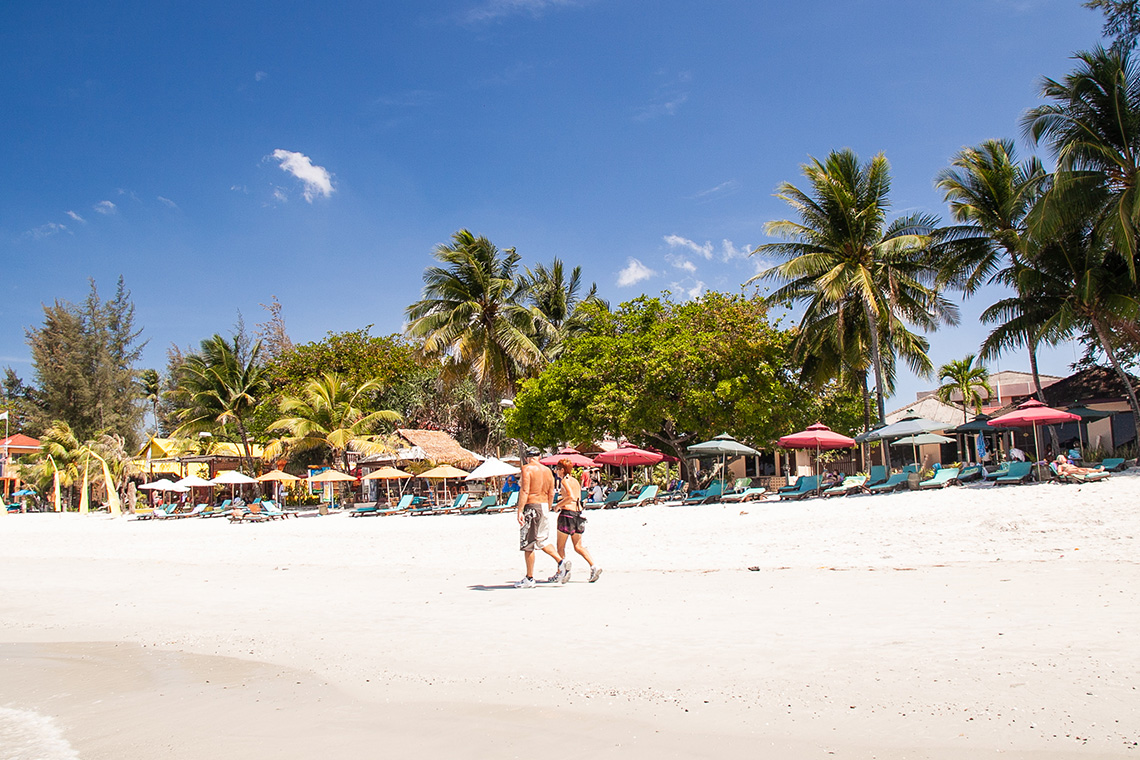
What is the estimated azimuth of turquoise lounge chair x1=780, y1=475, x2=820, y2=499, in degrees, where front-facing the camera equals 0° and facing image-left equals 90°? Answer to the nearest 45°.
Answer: approximately 45°

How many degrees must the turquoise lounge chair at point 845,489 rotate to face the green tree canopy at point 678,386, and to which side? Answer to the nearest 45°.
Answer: approximately 90° to its right

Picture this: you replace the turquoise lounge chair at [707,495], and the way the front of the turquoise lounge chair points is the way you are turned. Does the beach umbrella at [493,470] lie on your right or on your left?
on your right

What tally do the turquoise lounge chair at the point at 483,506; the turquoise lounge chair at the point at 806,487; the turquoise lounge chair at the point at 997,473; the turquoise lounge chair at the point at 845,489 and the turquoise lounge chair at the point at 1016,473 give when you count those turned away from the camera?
0

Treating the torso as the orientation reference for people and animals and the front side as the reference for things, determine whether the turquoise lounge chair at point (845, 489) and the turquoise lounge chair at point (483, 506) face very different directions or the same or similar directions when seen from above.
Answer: same or similar directions

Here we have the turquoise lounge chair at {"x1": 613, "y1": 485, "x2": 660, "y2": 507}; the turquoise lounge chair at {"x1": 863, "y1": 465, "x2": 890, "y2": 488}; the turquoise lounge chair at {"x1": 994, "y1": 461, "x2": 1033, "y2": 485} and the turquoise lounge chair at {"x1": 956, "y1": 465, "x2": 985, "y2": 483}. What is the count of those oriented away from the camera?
0

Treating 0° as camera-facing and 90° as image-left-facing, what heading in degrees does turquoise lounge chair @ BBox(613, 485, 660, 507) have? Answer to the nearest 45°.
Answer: approximately 45°

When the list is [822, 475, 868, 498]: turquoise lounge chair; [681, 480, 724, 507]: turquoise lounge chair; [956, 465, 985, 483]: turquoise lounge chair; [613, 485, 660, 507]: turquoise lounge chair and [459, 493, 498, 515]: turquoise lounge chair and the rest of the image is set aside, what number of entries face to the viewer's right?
0

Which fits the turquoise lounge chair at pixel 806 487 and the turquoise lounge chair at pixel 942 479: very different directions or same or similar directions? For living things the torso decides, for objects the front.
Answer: same or similar directions

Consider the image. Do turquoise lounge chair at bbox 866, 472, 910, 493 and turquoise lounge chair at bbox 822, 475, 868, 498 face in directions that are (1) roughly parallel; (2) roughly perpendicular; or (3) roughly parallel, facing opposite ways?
roughly parallel

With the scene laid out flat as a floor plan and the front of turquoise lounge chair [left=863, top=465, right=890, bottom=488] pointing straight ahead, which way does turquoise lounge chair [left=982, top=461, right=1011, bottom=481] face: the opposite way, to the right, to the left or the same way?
the same way

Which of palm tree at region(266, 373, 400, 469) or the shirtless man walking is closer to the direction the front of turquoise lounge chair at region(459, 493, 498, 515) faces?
the shirtless man walking

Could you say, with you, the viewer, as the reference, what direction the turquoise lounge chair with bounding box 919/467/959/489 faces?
facing the viewer and to the left of the viewer
